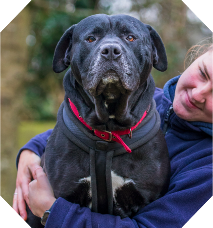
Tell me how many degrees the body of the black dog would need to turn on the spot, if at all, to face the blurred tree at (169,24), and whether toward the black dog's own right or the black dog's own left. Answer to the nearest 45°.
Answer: approximately 180°

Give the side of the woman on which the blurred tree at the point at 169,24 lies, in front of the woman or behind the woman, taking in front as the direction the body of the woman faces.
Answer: behind

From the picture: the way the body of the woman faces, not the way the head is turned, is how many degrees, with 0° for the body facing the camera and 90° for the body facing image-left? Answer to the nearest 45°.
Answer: approximately 45°

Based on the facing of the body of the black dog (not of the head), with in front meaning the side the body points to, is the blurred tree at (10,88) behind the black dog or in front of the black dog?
behind

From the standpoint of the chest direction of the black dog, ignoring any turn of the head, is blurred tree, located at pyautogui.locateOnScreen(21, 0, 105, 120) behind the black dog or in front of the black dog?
behind

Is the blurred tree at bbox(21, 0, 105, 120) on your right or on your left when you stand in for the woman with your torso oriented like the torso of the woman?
on your right
